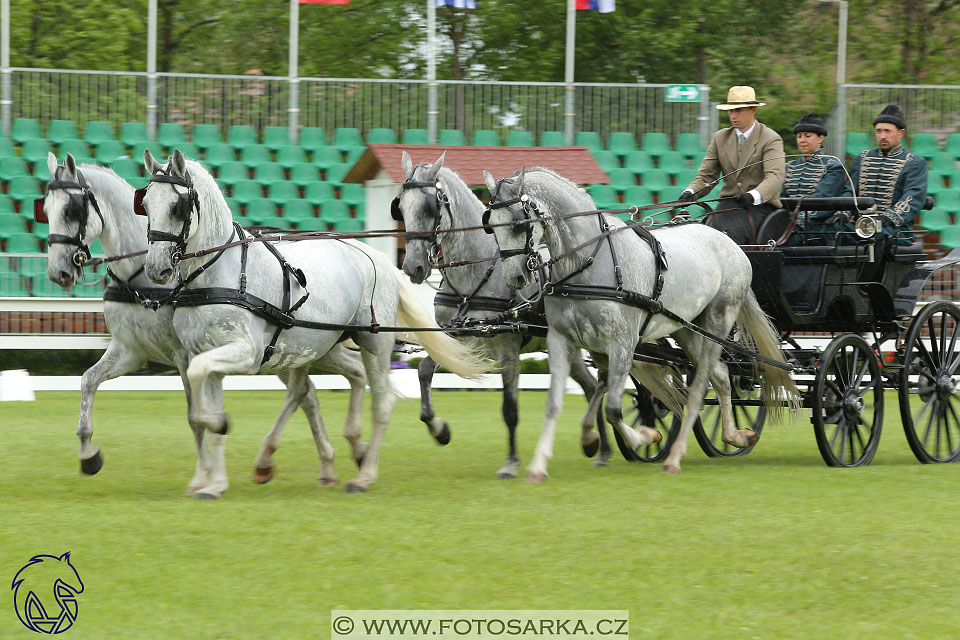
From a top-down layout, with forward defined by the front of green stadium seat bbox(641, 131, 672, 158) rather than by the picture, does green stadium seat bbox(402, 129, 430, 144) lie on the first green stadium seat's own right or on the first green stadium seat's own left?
on the first green stadium seat's own right

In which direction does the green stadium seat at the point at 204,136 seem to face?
toward the camera

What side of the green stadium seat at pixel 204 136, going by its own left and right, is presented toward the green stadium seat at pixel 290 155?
left

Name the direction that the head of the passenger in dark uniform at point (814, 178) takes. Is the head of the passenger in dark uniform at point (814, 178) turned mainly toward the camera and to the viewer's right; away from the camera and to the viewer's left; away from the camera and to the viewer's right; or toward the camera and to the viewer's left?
toward the camera and to the viewer's left

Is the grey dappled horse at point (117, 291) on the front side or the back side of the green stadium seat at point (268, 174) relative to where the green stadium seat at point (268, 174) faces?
on the front side

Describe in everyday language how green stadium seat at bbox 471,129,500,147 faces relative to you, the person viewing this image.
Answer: facing the viewer

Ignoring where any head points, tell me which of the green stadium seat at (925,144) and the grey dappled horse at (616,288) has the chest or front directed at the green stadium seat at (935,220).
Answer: the green stadium seat at (925,144)

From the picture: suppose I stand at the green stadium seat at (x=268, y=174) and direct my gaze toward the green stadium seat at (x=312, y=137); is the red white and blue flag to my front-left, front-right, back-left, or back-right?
front-right

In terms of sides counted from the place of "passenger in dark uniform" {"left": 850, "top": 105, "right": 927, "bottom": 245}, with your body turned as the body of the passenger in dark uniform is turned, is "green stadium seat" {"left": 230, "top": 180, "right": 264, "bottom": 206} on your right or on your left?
on your right

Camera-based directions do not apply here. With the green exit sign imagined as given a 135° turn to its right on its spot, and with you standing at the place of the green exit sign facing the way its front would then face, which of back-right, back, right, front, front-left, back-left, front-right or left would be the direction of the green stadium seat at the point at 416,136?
front-left

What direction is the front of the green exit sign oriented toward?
toward the camera

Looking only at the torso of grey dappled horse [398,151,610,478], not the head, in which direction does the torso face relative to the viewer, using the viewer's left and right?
facing the viewer and to the left of the viewer

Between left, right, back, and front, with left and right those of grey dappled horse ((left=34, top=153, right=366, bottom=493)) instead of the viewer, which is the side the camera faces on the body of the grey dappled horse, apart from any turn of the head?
left

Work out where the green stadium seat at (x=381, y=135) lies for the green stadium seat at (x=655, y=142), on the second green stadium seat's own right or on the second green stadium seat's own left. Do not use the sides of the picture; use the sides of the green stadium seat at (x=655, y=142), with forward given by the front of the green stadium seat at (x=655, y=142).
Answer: on the second green stadium seat's own right

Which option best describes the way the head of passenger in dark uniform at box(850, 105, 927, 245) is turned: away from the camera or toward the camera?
toward the camera

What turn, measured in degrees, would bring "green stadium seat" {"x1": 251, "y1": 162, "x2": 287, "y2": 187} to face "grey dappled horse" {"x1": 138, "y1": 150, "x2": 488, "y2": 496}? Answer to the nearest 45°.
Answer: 0° — it already faces it

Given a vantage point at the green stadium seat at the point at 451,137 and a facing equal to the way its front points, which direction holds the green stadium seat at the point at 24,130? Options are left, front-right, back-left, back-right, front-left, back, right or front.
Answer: right

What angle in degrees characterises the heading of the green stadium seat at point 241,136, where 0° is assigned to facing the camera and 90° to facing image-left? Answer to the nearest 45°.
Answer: approximately 0°
